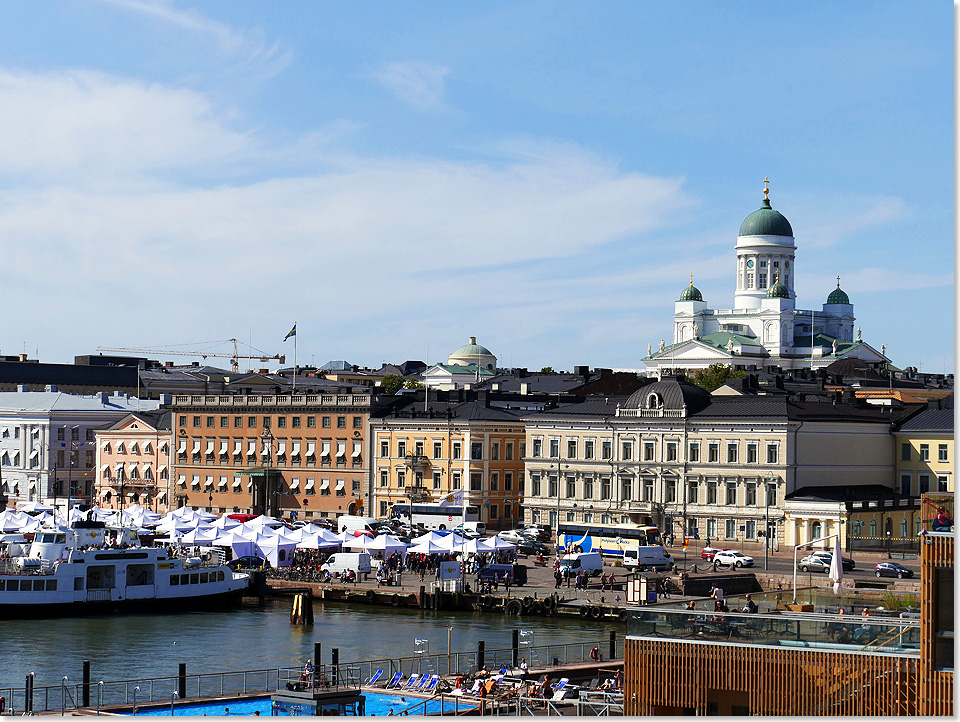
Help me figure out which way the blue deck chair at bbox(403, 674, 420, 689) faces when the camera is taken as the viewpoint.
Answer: facing the viewer and to the left of the viewer

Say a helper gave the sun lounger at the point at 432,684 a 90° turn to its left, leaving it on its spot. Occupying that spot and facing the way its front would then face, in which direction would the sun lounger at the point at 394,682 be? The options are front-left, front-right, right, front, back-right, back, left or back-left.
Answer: back

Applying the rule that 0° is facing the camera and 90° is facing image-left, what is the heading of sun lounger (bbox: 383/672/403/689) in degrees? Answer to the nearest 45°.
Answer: approximately 45°

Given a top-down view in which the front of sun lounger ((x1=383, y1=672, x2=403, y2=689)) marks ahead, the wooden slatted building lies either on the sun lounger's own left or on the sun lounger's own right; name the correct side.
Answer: on the sun lounger's own left

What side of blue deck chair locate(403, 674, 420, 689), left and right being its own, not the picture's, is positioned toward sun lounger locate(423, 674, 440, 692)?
left

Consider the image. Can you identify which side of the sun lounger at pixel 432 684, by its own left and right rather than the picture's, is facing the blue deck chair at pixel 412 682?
right

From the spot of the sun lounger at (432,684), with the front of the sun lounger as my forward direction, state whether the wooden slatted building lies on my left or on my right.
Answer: on my left

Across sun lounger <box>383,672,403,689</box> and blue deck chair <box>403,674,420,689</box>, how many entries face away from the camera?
0
